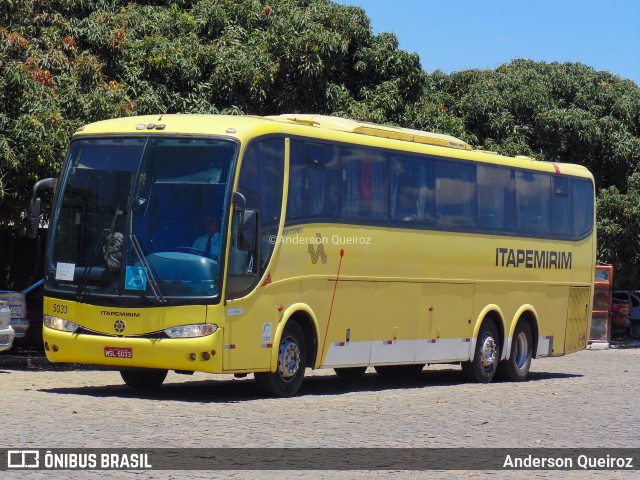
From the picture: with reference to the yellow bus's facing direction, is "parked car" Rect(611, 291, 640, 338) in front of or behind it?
behind

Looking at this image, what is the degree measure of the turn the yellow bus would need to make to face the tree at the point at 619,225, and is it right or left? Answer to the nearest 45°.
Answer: approximately 180°

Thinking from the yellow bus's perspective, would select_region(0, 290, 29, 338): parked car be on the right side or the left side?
on its right

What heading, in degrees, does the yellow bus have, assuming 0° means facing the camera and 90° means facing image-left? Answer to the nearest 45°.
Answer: approximately 45°

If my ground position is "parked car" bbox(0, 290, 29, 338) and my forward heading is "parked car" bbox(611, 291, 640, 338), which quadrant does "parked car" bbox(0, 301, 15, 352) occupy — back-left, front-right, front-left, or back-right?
back-right

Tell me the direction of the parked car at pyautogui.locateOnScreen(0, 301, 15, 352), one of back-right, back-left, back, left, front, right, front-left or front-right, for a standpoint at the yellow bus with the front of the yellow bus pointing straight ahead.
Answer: right
